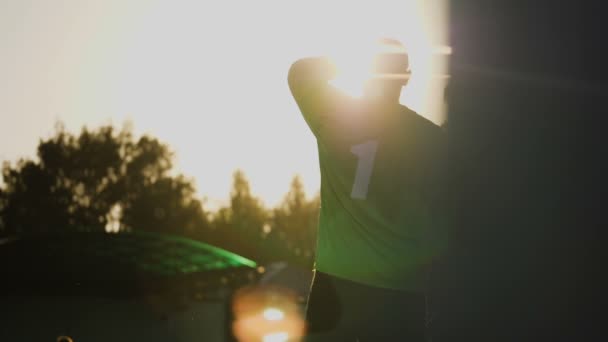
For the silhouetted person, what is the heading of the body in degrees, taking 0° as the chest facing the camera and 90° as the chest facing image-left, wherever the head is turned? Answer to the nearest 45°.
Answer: approximately 225°

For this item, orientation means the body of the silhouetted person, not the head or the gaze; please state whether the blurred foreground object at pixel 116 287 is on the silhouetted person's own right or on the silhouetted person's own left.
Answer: on the silhouetted person's own left
